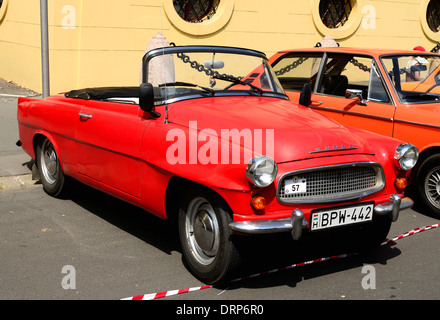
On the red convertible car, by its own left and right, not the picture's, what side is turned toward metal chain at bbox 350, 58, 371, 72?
left

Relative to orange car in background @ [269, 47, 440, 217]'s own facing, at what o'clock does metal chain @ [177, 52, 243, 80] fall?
The metal chain is roughly at 6 o'clock from the orange car in background.

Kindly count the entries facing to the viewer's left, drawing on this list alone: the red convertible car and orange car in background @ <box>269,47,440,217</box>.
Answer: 0

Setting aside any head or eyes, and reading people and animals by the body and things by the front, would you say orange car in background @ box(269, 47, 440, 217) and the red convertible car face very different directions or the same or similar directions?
same or similar directions

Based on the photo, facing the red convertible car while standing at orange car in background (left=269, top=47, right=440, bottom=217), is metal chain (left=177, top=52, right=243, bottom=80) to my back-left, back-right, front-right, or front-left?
front-right

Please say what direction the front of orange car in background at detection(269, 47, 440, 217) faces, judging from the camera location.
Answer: facing the viewer and to the right of the viewer

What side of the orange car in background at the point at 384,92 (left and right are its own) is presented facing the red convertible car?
right

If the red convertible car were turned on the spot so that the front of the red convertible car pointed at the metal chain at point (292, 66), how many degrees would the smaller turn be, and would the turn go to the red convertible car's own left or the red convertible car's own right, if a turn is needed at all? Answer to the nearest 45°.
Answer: approximately 135° to the red convertible car's own left

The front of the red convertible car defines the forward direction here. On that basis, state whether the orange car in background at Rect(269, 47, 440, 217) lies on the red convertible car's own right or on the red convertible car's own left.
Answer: on the red convertible car's own left

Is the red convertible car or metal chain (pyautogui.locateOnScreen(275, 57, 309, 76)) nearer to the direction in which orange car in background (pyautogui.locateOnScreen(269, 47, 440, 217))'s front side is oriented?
the red convertible car

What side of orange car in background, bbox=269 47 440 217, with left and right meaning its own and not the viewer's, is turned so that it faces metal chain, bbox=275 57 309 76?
back
